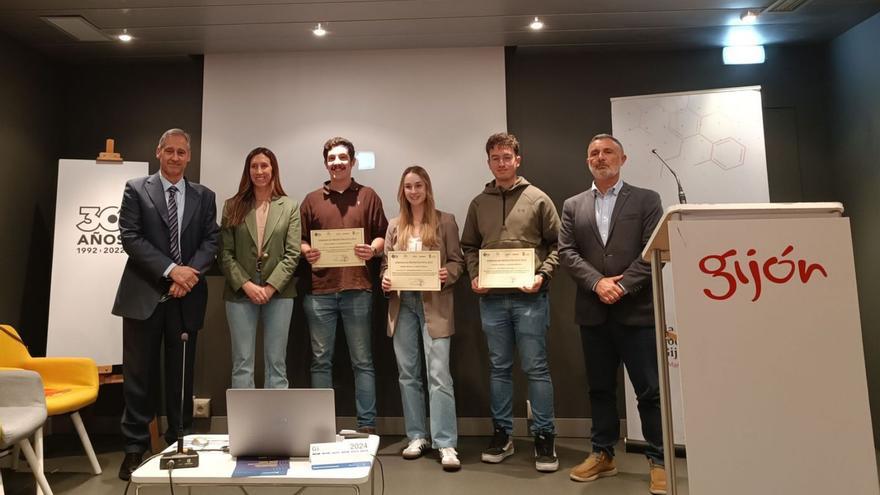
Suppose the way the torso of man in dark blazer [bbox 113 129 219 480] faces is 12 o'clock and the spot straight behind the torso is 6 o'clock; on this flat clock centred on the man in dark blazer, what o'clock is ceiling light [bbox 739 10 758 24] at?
The ceiling light is roughly at 10 o'clock from the man in dark blazer.

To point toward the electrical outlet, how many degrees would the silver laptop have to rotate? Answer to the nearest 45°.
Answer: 0° — it already faces it

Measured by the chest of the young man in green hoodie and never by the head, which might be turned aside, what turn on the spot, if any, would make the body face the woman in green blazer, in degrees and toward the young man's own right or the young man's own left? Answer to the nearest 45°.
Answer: approximately 90° to the young man's own right

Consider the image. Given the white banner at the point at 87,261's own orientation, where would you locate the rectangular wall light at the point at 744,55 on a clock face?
The rectangular wall light is roughly at 10 o'clock from the white banner.

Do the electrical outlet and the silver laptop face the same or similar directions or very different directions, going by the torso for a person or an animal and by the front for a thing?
very different directions

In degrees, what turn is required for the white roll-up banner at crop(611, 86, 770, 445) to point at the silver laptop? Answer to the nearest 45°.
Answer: approximately 45° to its right

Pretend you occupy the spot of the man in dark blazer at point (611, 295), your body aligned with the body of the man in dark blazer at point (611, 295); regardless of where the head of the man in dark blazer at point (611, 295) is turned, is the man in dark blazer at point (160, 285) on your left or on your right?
on your right

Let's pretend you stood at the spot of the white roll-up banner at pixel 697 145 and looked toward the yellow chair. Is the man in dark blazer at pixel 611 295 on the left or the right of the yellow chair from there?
left

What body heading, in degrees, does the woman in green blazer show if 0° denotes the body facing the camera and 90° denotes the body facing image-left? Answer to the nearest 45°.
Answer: approximately 0°

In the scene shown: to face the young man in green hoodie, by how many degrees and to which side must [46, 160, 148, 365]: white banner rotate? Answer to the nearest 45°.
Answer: approximately 45° to its left

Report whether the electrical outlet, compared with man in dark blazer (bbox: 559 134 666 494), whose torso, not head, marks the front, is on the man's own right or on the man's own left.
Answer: on the man's own right

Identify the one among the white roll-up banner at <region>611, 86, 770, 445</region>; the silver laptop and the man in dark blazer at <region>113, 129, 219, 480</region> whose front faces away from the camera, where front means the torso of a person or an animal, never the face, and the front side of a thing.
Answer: the silver laptop

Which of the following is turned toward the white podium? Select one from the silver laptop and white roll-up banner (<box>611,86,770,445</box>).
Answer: the white roll-up banner

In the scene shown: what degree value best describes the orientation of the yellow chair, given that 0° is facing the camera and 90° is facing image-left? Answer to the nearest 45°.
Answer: approximately 315°

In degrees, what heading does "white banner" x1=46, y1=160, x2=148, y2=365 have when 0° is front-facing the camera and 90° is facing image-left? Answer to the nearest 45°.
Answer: approximately 0°

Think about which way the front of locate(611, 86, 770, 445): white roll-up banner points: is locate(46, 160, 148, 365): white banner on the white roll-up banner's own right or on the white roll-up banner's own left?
on the white roll-up banner's own right
